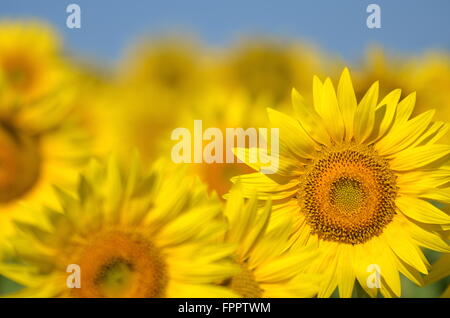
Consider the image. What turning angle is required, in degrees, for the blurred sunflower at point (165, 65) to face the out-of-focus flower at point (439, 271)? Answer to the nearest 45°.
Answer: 0° — it already faces it

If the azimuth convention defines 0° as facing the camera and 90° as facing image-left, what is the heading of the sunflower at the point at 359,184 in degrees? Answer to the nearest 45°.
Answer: approximately 0°

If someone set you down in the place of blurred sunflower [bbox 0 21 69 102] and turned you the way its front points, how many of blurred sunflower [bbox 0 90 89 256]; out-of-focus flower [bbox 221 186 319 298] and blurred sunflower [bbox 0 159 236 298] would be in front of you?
3

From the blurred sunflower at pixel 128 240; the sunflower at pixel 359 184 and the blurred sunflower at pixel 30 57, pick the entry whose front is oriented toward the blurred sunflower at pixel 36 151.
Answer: the blurred sunflower at pixel 30 57

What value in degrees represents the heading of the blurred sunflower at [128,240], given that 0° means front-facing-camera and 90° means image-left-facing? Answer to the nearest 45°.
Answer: approximately 0°

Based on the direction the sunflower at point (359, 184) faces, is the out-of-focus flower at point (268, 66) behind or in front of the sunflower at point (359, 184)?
behind

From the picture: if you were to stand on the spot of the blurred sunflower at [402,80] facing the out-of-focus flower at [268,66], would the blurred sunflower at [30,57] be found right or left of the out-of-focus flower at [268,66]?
left

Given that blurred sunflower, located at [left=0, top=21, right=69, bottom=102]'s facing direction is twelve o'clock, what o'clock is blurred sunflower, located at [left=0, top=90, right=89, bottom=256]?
blurred sunflower, located at [left=0, top=90, right=89, bottom=256] is roughly at 12 o'clock from blurred sunflower, located at [left=0, top=21, right=69, bottom=102].
